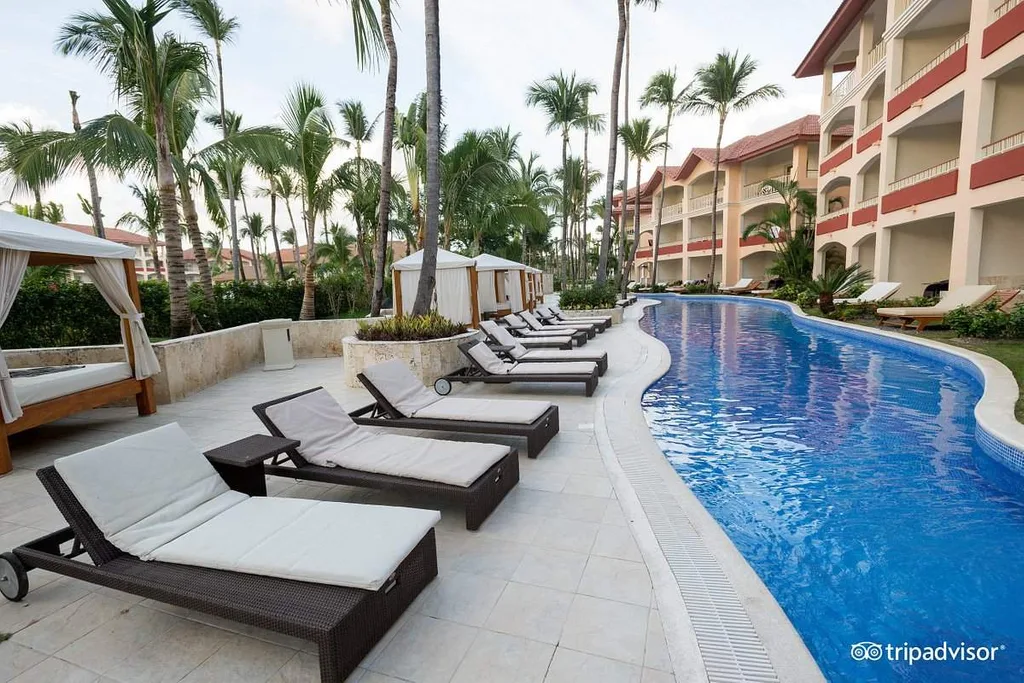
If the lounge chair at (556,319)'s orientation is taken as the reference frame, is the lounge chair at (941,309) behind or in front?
in front

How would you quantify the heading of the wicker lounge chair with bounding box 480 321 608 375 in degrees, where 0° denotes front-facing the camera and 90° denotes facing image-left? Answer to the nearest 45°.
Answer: approximately 270°

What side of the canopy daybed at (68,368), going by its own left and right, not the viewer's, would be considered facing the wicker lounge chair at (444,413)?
front

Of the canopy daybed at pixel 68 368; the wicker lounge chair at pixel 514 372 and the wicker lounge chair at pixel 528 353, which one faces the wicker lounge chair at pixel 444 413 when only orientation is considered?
the canopy daybed

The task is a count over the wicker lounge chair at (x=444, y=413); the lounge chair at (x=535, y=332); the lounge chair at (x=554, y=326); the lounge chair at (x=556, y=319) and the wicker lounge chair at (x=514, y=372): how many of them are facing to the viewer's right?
5

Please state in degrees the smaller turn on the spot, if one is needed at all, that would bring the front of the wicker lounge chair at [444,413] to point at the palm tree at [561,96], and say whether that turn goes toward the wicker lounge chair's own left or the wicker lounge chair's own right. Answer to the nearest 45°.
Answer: approximately 90° to the wicker lounge chair's own left

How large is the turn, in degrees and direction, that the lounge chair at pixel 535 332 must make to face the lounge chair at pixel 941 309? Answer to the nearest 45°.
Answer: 0° — it already faces it

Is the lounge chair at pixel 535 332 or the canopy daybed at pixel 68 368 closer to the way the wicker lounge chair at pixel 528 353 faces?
the lounge chair

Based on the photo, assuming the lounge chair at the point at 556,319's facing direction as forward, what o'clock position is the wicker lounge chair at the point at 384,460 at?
The wicker lounge chair is roughly at 3 o'clock from the lounge chair.

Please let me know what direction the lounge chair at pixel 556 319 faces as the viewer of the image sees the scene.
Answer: facing to the right of the viewer

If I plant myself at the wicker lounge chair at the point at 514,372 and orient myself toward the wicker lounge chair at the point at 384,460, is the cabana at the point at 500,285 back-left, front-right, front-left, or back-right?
back-right

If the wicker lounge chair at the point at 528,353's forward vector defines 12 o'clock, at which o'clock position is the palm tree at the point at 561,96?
The palm tree is roughly at 9 o'clock from the wicker lounge chair.

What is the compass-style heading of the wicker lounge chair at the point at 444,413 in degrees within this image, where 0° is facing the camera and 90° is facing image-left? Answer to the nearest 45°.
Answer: approximately 270°

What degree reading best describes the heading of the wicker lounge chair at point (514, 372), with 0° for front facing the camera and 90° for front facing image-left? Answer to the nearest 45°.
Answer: approximately 270°

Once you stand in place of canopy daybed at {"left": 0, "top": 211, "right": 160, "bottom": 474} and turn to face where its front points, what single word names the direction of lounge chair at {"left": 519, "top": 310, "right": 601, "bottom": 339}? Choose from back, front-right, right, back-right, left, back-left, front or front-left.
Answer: front-left

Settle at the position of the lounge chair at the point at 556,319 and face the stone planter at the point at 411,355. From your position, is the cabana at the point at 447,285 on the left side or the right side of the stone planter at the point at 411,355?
right

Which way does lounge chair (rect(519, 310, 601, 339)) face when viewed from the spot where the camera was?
facing to the right of the viewer
